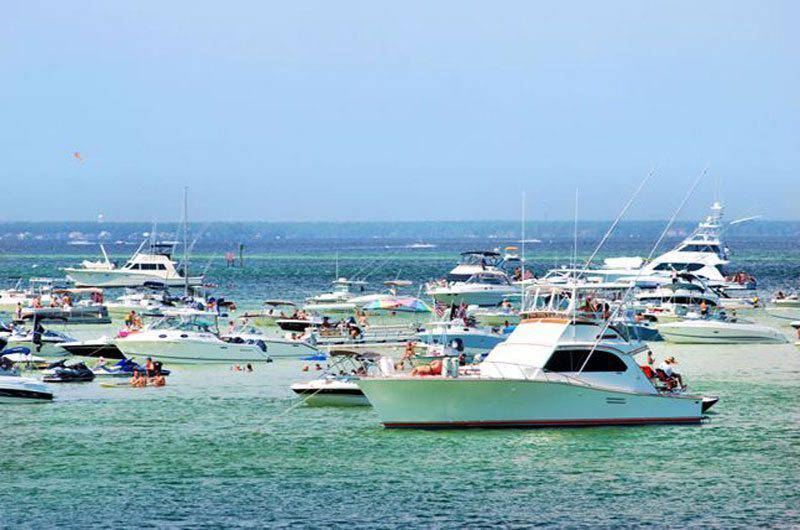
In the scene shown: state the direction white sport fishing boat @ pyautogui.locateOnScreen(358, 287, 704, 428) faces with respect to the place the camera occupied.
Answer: facing to the left of the viewer
